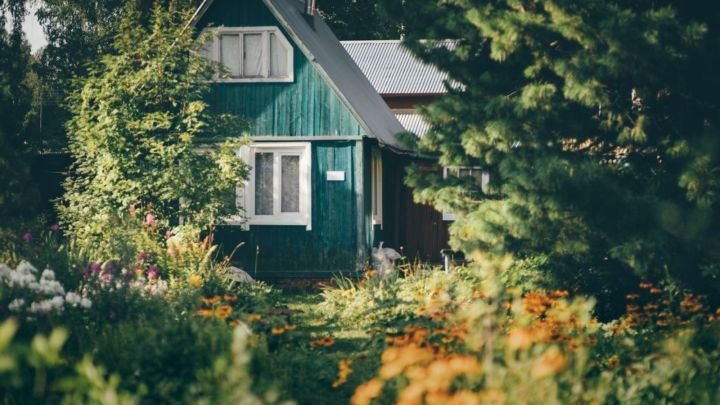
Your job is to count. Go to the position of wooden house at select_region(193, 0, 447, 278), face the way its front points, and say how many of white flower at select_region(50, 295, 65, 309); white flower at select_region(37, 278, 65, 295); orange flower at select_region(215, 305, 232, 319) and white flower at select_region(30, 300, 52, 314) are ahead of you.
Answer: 4

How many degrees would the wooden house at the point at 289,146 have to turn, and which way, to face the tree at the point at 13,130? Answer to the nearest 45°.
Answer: approximately 90° to its right

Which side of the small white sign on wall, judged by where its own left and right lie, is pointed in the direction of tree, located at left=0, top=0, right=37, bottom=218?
right

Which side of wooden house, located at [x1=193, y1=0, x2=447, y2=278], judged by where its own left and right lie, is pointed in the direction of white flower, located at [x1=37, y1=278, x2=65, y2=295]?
front

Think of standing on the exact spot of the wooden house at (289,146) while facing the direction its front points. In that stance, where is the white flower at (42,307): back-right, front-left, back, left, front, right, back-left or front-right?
front

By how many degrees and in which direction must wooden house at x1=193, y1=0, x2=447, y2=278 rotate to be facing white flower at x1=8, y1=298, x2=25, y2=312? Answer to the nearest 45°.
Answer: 0° — it already faces it

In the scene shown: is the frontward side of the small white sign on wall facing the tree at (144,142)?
no

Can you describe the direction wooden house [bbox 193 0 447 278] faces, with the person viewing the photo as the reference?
facing the viewer

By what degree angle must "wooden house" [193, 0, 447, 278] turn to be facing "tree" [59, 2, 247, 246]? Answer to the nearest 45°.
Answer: approximately 45° to its right

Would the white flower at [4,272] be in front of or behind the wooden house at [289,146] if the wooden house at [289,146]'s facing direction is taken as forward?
in front

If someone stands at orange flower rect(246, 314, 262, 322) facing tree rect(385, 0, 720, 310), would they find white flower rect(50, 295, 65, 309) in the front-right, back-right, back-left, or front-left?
back-left

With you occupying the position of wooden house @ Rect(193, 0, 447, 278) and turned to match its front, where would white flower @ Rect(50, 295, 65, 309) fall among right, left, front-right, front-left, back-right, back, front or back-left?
front

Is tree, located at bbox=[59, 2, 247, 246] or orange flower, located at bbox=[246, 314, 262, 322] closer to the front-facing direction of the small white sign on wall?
the orange flower

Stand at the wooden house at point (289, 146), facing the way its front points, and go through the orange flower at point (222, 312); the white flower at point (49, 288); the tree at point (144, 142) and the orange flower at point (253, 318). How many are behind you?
0

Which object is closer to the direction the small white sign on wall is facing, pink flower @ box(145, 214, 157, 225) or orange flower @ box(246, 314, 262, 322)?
the orange flower

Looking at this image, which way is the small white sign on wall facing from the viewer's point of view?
toward the camera

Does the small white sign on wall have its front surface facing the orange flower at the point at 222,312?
yes

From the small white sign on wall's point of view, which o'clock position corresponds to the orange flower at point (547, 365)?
The orange flower is roughly at 12 o'clock from the small white sign on wall.

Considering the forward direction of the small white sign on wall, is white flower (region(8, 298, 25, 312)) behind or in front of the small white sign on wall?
in front
